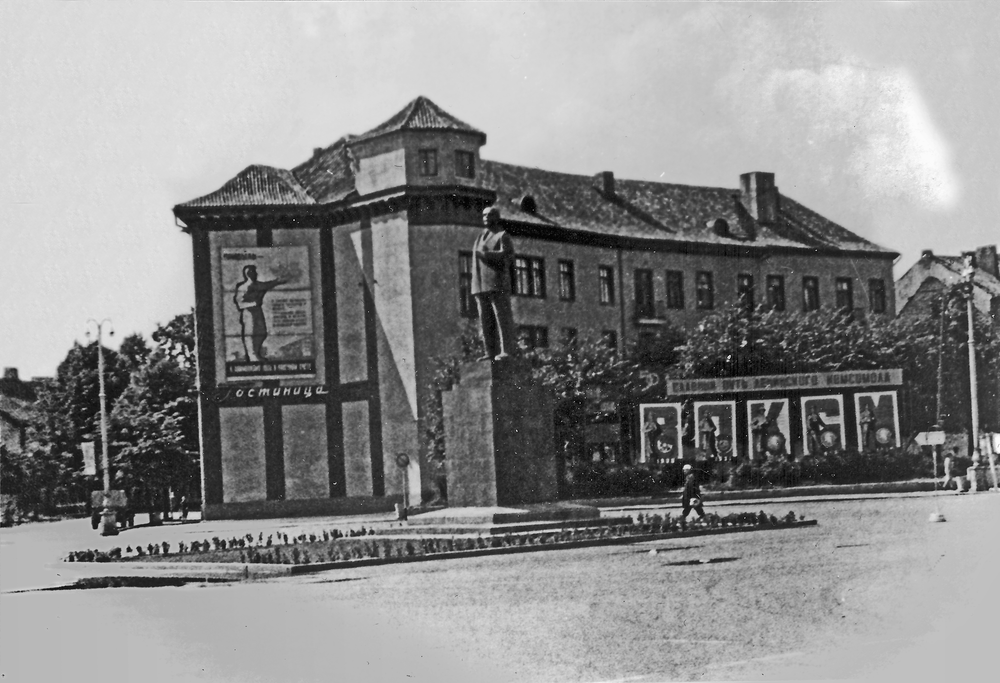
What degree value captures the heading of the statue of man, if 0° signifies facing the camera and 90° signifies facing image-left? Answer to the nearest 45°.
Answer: approximately 45°

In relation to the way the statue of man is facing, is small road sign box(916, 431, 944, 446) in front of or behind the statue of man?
behind

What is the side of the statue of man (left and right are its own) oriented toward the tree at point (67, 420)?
right
